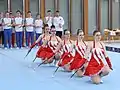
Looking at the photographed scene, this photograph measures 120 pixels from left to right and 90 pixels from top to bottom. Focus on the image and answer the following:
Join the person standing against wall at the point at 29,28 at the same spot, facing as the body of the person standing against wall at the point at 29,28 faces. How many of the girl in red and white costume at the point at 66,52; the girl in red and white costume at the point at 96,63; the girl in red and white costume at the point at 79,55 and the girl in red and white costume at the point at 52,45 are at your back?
0

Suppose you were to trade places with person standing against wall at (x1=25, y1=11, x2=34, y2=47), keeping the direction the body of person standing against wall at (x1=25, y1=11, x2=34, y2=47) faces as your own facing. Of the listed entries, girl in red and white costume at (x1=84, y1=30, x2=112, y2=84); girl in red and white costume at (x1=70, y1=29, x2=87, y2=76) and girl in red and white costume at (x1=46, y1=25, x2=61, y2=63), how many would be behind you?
0

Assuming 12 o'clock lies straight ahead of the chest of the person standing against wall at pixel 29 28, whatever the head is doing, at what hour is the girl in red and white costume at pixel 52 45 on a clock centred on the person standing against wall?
The girl in red and white costume is roughly at 12 o'clock from the person standing against wall.

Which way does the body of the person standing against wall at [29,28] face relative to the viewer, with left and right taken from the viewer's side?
facing the viewer

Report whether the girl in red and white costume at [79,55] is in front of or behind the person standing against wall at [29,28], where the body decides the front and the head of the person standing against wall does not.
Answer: in front

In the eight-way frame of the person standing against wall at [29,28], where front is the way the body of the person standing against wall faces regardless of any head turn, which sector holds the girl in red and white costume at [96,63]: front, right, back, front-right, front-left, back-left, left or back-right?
front
